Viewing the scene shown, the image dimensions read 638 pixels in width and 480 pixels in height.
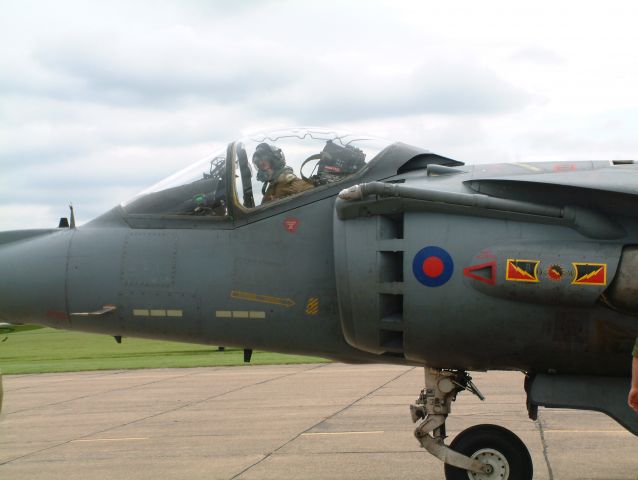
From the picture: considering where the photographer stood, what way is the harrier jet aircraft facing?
facing to the left of the viewer

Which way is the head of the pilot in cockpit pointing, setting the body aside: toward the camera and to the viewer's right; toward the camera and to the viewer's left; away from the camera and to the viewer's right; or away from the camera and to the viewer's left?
toward the camera and to the viewer's left
